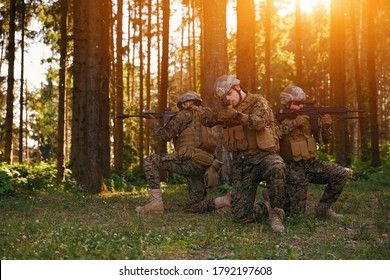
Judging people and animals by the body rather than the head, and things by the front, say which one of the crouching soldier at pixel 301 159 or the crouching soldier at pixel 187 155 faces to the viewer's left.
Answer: the crouching soldier at pixel 187 155

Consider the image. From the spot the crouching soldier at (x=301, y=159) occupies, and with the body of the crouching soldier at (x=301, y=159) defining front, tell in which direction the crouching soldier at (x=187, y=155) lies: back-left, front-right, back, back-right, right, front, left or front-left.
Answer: back-right

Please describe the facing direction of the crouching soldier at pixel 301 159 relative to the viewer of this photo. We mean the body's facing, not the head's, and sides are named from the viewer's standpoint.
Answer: facing the viewer and to the right of the viewer

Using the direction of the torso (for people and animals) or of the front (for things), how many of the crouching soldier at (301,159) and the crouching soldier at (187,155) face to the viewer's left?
1

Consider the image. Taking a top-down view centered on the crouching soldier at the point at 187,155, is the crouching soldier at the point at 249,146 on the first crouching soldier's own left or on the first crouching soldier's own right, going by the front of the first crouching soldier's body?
on the first crouching soldier's own left

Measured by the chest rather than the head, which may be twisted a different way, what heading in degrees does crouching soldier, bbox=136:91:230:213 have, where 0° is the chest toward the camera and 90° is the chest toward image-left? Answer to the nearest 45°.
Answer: approximately 90°

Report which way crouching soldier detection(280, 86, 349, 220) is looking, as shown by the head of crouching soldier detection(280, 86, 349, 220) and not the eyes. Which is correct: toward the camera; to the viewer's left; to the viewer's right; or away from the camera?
to the viewer's right

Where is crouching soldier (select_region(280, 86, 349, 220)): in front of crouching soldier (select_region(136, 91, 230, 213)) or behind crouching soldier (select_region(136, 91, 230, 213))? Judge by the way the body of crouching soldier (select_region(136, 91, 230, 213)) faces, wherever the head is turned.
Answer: behind

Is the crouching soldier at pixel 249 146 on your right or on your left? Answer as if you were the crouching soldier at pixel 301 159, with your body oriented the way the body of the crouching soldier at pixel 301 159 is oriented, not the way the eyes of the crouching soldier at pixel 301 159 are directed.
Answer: on your right
